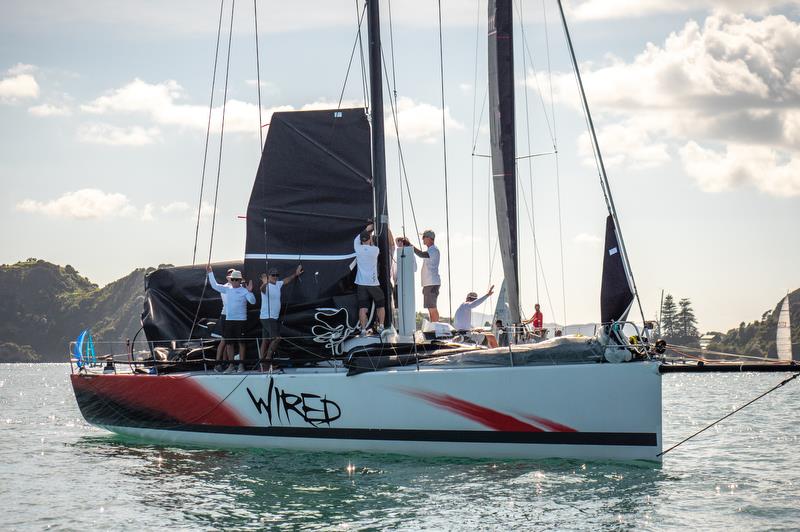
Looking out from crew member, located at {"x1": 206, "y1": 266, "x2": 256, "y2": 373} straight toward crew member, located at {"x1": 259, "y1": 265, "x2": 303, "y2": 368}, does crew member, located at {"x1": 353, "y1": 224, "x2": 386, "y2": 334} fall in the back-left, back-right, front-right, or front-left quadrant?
front-left

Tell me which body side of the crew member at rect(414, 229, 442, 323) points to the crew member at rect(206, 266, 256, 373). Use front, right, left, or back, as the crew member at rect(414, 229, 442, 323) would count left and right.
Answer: front

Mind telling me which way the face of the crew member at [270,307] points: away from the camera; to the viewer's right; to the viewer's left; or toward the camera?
toward the camera

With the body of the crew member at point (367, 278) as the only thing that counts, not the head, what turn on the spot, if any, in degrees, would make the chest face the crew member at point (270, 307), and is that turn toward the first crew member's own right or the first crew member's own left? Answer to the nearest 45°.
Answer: approximately 90° to the first crew member's own left

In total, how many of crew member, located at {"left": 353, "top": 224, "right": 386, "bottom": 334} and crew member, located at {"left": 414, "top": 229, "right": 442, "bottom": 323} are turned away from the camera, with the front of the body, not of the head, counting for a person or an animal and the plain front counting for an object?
1

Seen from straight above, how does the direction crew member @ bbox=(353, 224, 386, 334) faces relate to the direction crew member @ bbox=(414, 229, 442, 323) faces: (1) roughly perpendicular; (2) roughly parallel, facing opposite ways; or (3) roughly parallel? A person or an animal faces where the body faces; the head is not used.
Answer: roughly perpendicular

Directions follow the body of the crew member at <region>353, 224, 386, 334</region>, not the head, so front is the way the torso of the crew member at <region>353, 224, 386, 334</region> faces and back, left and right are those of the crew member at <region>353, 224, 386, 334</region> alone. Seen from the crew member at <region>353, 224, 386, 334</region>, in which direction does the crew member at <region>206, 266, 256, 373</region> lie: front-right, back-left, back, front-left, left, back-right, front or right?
left

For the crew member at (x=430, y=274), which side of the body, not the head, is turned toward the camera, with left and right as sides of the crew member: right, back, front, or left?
left

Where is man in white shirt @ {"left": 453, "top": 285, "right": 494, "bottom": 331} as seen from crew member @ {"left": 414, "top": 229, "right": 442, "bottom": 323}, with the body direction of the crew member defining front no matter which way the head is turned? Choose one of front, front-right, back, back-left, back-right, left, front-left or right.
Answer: back-right

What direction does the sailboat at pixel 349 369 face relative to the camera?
to the viewer's right

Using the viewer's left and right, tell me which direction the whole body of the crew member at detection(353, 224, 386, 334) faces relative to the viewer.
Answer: facing away from the viewer
